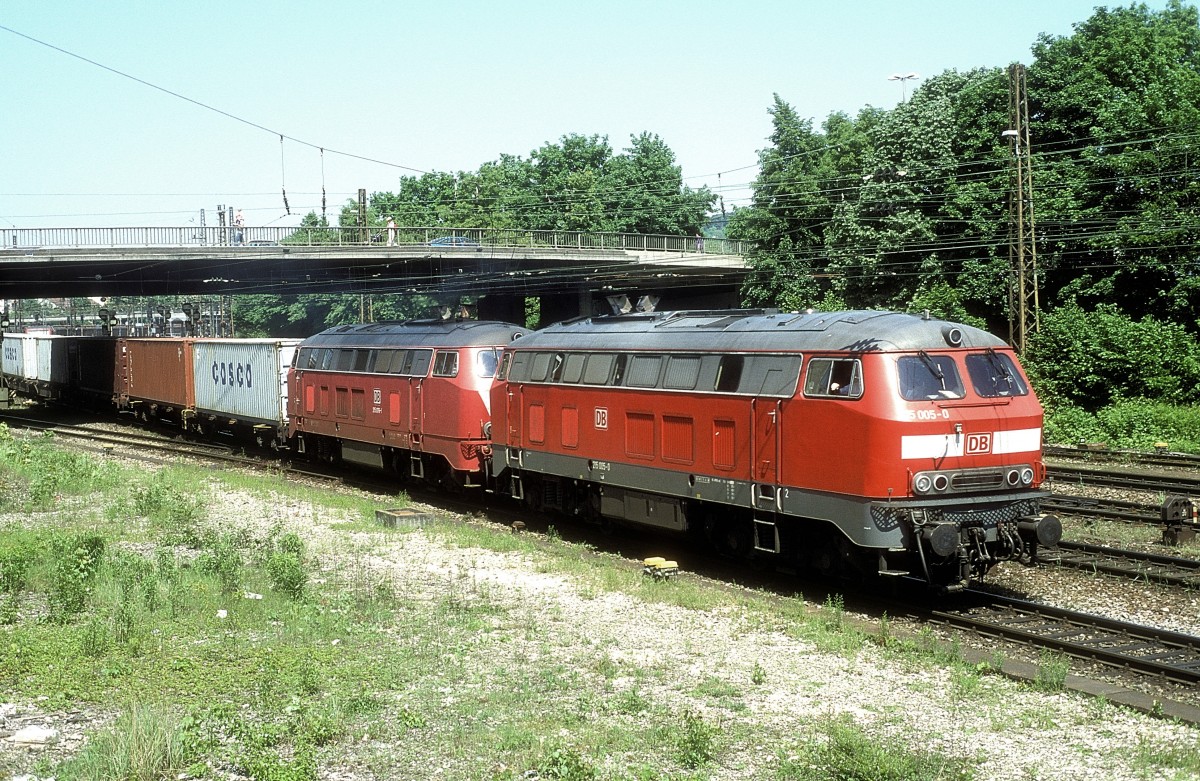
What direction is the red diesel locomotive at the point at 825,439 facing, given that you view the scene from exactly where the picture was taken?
facing the viewer and to the right of the viewer

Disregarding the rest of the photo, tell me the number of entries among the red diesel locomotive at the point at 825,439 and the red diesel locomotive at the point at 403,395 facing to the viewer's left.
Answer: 0

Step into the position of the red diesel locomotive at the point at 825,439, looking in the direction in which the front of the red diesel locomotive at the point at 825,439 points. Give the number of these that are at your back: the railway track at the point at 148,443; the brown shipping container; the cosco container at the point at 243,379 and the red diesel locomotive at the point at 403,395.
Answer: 4

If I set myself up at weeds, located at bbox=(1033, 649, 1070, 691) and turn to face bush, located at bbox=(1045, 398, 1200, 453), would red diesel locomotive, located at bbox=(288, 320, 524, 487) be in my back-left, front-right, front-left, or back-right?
front-left

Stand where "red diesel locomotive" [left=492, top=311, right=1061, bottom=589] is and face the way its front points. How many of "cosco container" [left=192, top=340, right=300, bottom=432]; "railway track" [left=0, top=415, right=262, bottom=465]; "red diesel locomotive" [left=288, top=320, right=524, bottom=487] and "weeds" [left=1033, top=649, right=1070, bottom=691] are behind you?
3

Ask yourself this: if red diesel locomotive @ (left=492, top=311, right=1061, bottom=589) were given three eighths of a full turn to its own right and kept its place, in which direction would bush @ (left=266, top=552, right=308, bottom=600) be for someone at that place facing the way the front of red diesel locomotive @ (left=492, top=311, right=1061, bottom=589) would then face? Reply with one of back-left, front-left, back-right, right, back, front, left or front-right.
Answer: front

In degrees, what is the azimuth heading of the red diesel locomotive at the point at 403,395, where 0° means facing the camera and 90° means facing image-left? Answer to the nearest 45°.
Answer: approximately 315°

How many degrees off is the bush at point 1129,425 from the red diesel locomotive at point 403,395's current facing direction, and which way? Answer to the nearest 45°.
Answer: approximately 45° to its left

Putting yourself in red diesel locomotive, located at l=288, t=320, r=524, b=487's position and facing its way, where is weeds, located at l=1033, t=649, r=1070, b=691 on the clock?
The weeds is roughly at 1 o'clock from the red diesel locomotive.

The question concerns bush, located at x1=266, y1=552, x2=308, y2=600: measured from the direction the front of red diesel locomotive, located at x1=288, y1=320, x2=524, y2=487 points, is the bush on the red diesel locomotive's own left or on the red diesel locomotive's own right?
on the red diesel locomotive's own right

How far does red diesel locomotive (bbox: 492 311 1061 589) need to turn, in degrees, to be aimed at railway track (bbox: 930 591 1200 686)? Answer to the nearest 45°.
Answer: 0° — it already faces it
